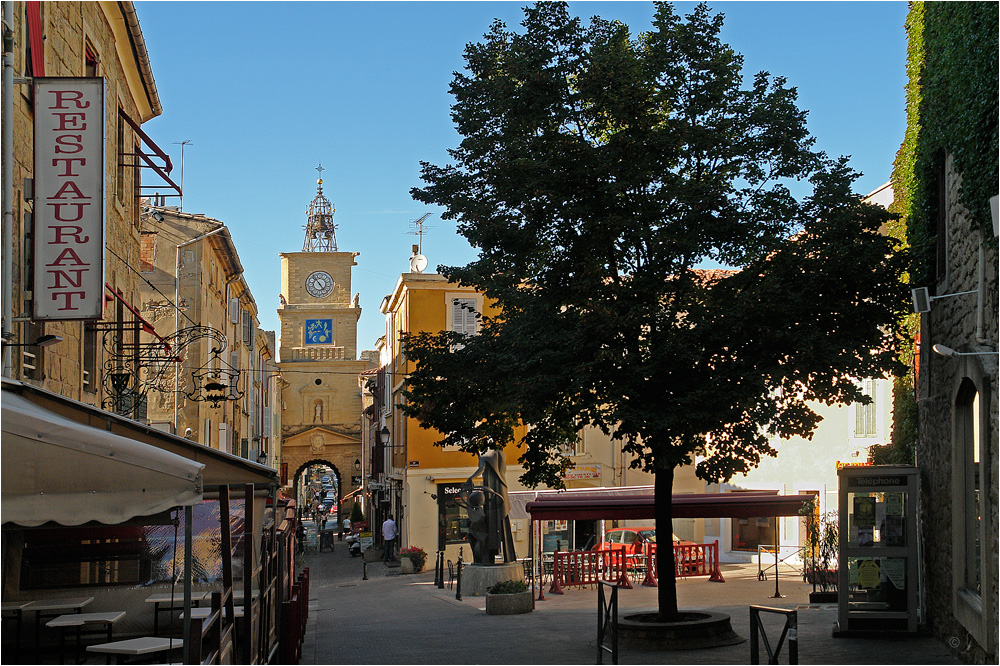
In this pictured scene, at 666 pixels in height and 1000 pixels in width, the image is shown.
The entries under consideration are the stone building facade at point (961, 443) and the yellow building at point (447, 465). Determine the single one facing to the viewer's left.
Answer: the stone building facade

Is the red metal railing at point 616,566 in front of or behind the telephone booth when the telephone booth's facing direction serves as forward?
behind

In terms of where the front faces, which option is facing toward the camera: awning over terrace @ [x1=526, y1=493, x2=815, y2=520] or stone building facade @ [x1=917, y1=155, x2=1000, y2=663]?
the awning over terrace

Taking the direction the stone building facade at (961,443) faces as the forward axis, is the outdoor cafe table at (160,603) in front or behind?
in front

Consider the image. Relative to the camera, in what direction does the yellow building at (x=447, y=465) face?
facing the viewer

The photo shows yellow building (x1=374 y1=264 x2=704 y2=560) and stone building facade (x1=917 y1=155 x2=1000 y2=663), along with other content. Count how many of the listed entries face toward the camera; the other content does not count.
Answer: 1

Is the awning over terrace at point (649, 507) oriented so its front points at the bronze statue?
no

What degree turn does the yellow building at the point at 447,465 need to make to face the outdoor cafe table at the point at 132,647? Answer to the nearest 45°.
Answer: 0° — it already faces it

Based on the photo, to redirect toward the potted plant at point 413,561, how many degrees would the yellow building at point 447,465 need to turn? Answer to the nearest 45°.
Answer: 0° — it already faces it

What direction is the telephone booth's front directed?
toward the camera

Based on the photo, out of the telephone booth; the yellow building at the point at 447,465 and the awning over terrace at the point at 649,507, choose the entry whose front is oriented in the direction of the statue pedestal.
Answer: the yellow building

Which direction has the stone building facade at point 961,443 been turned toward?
to the viewer's left

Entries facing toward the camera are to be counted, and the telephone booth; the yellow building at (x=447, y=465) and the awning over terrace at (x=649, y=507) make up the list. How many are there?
3

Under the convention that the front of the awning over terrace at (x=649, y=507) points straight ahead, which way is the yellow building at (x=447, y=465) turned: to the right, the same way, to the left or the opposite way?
the same way

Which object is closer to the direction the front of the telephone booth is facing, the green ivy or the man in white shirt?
the green ivy

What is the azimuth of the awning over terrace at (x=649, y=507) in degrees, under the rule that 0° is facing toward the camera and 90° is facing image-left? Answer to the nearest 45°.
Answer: approximately 0°

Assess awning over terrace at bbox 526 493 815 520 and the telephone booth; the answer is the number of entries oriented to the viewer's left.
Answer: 0
